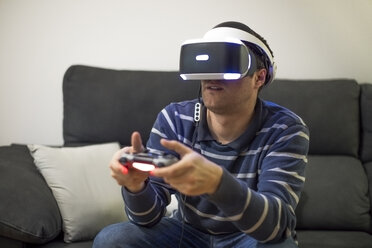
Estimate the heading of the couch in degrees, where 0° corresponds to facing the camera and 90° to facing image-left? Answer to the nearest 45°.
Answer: approximately 0°

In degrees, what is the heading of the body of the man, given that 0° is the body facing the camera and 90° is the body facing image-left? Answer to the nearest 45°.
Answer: approximately 45°
